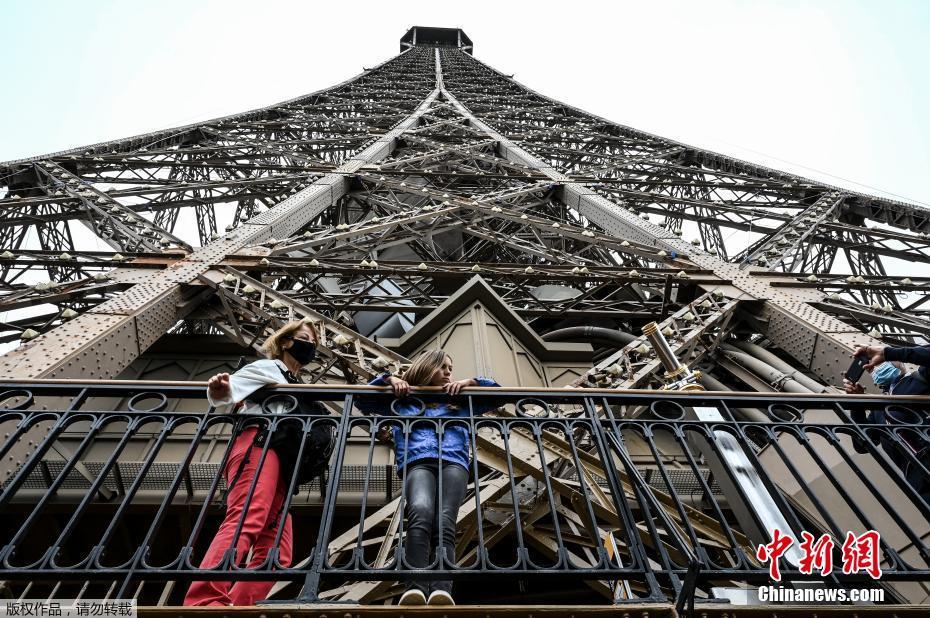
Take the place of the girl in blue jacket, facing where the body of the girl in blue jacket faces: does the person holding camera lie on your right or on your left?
on your left

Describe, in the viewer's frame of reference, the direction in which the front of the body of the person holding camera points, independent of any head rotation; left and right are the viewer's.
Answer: facing the viewer and to the left of the viewer

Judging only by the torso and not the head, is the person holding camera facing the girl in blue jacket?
yes

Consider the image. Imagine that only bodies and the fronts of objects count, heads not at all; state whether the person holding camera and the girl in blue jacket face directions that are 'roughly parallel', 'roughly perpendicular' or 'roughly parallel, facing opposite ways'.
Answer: roughly perpendicular

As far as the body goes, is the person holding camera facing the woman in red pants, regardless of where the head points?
yes

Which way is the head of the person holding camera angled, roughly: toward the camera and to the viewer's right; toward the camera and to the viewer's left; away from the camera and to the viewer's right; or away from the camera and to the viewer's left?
toward the camera and to the viewer's left

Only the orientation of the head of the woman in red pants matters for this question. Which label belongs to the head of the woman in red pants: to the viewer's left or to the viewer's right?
to the viewer's right

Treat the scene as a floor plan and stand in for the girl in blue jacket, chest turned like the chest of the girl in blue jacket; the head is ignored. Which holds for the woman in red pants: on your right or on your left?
on your right

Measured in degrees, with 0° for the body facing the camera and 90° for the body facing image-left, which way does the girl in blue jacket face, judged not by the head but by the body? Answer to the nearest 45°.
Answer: approximately 0°

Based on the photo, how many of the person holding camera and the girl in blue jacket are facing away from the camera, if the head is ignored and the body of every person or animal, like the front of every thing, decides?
0
